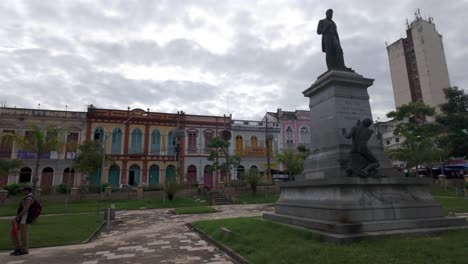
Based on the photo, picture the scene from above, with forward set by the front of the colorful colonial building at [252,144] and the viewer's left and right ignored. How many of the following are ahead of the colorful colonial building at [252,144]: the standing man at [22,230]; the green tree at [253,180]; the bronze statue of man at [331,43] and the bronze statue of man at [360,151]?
4

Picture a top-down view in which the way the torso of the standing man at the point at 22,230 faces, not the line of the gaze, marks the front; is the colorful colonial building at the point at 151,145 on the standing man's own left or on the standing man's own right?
on the standing man's own right

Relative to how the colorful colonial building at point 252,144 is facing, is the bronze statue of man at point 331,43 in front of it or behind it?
in front

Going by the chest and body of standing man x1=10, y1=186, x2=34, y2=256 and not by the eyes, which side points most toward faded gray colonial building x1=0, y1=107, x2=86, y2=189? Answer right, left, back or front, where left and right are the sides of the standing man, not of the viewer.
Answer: right

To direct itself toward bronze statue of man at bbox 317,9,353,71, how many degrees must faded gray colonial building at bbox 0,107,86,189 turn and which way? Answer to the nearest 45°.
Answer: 0° — it already faces it

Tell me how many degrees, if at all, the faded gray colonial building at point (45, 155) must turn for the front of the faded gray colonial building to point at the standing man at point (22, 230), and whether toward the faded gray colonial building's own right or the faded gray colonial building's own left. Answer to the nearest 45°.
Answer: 0° — it already faces them

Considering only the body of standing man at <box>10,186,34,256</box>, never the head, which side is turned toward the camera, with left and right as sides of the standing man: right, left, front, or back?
left

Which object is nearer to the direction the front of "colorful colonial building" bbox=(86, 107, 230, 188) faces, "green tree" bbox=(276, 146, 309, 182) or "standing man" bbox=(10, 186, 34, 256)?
the standing man

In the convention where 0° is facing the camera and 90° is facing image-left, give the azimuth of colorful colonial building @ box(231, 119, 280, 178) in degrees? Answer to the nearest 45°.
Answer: approximately 0°

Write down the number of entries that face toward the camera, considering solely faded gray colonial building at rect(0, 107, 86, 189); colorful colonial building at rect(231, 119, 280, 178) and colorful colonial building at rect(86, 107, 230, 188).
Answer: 3

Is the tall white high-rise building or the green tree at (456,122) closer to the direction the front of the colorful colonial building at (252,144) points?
the green tree

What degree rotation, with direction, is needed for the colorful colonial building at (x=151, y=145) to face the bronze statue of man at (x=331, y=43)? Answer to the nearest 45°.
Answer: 0° — it already faces it

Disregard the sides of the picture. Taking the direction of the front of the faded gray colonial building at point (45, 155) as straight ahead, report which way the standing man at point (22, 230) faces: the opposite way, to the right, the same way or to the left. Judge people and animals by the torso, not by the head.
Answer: to the right

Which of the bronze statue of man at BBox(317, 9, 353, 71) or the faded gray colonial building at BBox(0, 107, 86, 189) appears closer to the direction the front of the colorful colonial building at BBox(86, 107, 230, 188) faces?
the bronze statue of man
